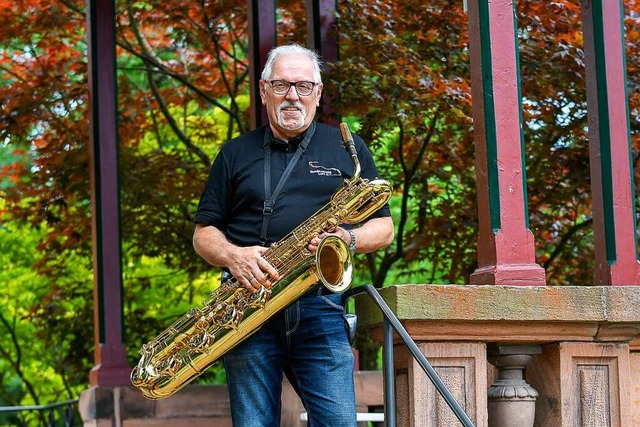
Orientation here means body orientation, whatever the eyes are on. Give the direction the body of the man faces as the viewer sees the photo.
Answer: toward the camera

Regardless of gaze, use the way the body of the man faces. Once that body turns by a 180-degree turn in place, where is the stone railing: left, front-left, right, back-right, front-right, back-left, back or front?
right
